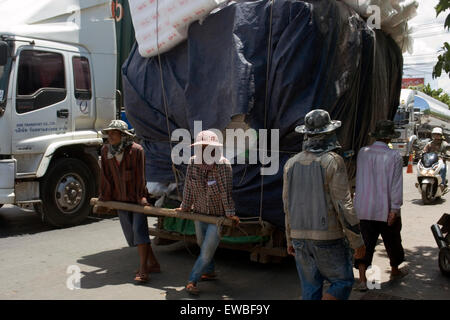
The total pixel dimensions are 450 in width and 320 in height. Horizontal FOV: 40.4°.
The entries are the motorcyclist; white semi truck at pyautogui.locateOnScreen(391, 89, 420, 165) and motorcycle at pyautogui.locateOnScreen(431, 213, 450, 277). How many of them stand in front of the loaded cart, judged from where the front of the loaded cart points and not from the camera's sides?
0

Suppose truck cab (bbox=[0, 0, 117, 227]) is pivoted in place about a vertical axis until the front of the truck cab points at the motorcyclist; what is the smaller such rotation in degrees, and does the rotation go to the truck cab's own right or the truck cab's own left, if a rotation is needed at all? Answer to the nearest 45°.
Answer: approximately 135° to the truck cab's own left

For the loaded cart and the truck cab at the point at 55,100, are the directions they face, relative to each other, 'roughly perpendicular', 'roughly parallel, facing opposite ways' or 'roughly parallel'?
roughly parallel

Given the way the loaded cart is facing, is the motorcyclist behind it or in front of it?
behind

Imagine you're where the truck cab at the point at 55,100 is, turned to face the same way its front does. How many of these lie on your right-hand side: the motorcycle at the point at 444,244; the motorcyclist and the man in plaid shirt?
0

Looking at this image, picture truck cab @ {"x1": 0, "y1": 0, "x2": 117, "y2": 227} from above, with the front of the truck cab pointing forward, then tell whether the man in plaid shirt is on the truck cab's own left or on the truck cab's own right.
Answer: on the truck cab's own left

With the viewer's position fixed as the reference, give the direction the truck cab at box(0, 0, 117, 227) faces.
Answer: facing the viewer and to the left of the viewer

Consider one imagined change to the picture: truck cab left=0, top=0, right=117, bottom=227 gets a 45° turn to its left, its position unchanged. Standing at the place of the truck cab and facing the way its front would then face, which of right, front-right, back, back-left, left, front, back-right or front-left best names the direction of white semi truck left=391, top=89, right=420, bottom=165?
back-left

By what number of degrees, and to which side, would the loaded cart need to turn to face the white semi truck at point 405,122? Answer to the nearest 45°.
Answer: approximately 135° to its right

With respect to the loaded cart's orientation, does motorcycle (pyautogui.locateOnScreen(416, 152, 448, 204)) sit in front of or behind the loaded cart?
behind

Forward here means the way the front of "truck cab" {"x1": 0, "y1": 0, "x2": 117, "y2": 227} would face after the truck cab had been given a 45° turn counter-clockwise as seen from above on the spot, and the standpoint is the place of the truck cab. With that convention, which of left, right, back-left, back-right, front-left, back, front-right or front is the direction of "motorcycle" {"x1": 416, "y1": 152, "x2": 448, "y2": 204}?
left

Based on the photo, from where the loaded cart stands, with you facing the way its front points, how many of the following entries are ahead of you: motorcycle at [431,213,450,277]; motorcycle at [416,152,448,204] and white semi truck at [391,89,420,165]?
0

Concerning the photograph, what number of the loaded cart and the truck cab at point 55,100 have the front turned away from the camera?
0

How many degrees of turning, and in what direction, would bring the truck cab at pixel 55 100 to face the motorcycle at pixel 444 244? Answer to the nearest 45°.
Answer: approximately 90° to its left
